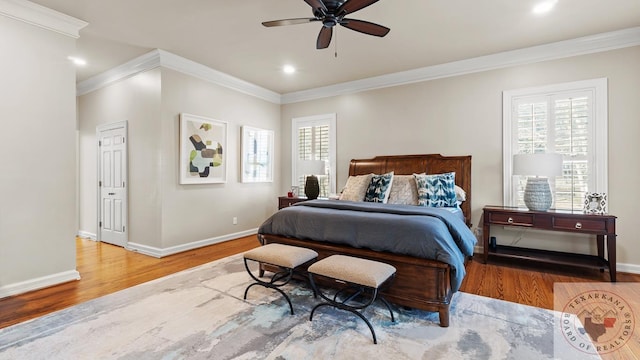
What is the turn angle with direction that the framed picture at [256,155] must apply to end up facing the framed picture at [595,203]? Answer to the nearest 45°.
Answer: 0° — it already faces it

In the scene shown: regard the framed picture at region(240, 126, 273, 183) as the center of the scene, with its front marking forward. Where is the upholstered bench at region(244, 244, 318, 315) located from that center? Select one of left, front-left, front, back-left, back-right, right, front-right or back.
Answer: front-right

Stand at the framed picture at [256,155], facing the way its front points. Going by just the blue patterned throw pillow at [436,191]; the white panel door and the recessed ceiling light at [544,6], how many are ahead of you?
2

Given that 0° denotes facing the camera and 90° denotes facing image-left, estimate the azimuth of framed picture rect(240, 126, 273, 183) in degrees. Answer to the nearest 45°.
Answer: approximately 315°

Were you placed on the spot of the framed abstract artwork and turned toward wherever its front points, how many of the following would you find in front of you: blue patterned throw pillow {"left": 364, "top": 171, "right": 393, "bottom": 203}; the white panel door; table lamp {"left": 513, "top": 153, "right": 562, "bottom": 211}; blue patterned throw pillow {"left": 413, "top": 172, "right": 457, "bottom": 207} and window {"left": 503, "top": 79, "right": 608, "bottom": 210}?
4

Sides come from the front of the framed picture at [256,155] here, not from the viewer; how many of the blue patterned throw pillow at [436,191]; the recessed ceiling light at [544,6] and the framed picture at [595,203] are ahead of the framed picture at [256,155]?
3

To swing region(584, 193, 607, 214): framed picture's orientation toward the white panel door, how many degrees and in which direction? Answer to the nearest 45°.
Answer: approximately 45° to its right

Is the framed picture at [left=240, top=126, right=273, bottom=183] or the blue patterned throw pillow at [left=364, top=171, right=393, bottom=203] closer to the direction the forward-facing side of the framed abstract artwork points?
the blue patterned throw pillow

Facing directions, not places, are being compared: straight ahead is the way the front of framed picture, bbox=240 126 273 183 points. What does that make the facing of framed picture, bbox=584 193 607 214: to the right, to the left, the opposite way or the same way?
to the right

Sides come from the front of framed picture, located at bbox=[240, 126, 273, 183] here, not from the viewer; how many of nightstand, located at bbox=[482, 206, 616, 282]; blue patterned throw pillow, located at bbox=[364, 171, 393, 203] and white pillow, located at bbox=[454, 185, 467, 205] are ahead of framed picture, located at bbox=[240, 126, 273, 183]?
3
